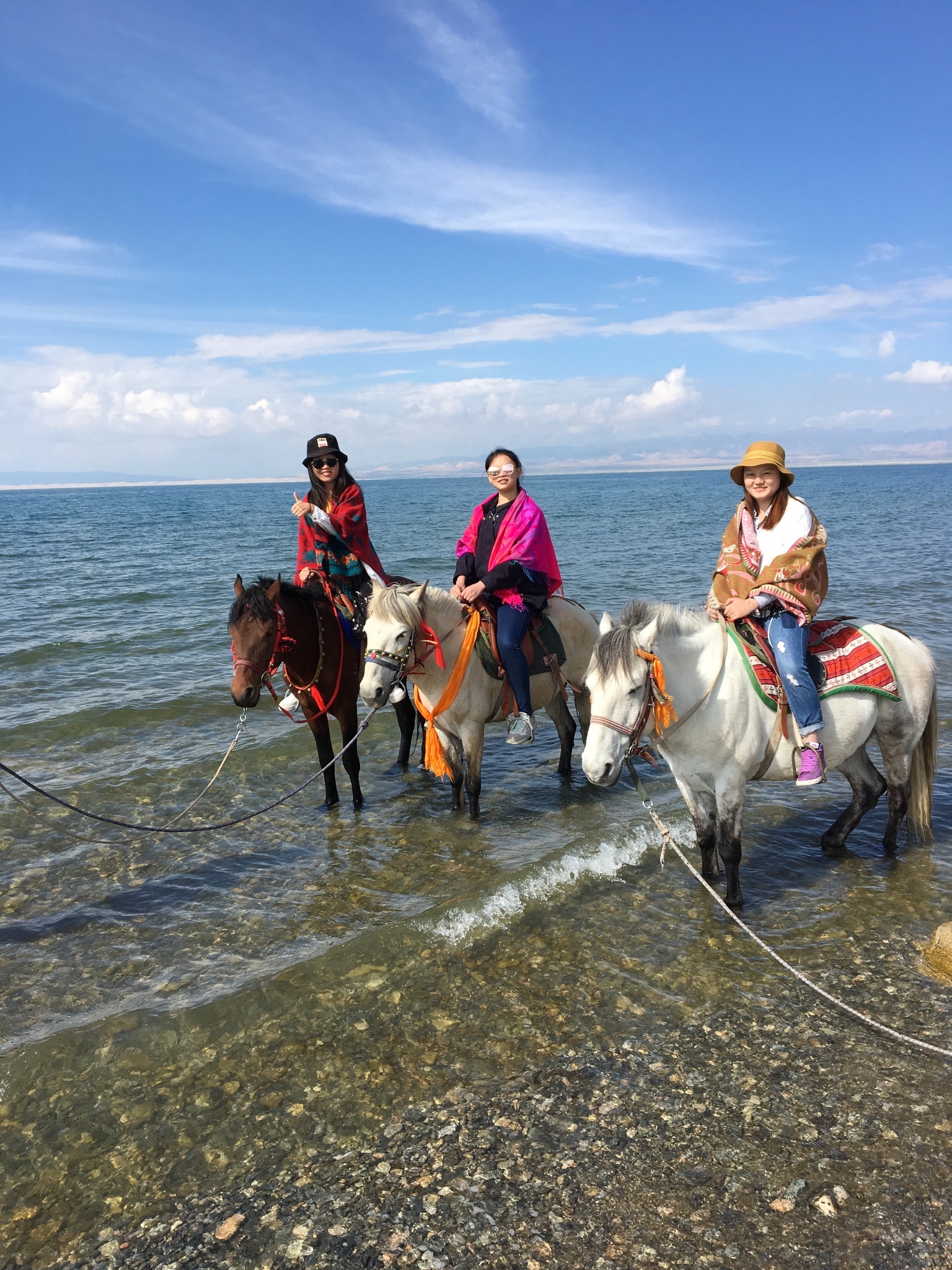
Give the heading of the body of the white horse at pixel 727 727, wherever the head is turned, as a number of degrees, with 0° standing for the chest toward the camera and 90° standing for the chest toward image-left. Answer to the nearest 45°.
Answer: approximately 45°

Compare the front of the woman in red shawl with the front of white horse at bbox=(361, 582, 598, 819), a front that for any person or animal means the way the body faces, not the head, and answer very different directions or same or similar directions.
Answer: same or similar directions

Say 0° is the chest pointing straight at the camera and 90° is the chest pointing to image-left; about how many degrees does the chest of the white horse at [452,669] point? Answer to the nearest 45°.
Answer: approximately 45°

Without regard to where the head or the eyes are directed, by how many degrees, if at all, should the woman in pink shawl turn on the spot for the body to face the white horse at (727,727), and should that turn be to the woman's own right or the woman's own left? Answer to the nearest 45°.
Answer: approximately 90° to the woman's own left

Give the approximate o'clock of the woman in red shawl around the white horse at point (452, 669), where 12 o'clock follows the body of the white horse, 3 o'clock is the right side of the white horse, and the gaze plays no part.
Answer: The woman in red shawl is roughly at 3 o'clock from the white horse.

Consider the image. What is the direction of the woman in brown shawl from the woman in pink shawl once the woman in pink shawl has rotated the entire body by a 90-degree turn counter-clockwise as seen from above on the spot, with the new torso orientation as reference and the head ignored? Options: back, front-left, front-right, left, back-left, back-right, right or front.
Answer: front

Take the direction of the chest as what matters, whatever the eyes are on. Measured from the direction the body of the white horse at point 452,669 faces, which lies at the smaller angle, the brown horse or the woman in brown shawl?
the brown horse

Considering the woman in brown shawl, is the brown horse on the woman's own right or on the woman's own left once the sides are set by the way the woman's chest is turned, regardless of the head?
on the woman's own right

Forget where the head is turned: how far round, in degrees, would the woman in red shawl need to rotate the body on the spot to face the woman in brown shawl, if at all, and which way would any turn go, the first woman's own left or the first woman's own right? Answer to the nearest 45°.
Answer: approximately 90° to the first woman's own left

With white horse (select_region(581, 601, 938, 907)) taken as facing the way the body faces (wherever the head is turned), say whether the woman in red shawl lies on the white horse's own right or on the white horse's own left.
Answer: on the white horse's own right

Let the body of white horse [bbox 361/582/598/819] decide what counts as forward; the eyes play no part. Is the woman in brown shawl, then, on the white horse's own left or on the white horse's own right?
on the white horse's own left

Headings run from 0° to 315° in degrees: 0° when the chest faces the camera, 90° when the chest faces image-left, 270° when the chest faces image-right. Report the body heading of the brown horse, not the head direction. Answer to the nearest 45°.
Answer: approximately 45°

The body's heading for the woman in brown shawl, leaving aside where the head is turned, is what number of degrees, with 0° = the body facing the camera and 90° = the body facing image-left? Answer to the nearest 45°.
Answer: approximately 45°
